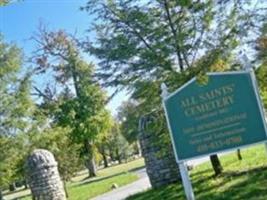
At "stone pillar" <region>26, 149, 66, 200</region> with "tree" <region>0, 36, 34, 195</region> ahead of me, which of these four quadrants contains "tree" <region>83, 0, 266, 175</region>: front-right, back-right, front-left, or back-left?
back-right

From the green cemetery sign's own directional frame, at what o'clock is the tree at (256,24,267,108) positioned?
The tree is roughly at 7 o'clock from the green cemetery sign.

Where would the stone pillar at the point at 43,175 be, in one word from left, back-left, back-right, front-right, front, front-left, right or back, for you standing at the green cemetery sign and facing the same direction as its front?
back-right

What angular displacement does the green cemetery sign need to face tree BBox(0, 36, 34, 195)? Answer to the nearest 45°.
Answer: approximately 135° to its right

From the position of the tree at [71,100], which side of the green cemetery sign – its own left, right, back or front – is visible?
back

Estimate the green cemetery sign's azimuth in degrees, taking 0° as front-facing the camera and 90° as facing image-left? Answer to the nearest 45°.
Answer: approximately 0°

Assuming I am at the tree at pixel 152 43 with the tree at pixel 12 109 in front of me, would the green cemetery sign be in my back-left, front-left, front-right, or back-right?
back-left

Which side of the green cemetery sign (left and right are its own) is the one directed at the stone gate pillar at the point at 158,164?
back

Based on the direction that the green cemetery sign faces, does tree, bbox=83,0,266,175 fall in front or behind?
behind
